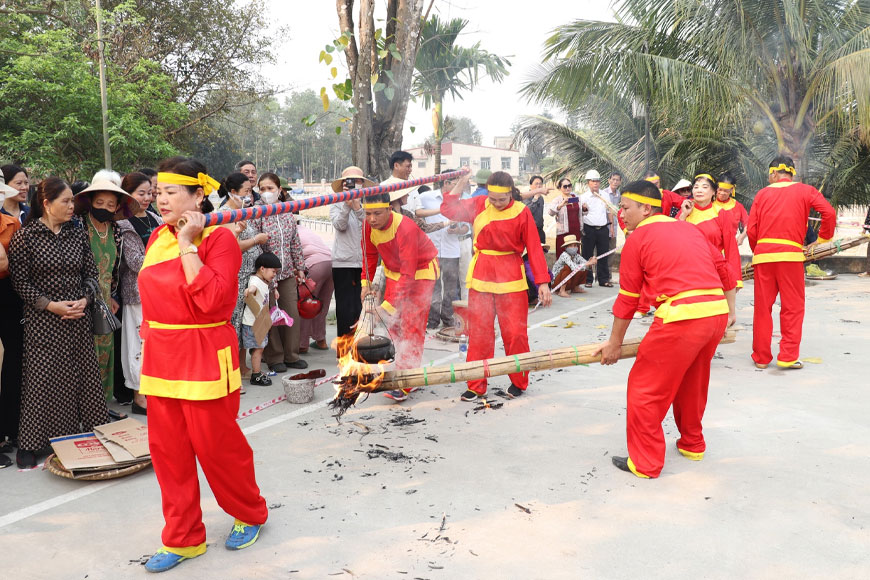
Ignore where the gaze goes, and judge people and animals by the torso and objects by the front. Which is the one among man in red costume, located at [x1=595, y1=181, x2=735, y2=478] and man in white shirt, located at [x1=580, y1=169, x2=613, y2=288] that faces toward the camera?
the man in white shirt

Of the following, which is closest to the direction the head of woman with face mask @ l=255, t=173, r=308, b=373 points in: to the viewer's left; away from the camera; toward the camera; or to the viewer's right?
toward the camera

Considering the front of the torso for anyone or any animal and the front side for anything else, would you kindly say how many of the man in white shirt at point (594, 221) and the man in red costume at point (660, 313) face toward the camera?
1

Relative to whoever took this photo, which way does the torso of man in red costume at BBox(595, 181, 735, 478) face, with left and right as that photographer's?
facing away from the viewer and to the left of the viewer

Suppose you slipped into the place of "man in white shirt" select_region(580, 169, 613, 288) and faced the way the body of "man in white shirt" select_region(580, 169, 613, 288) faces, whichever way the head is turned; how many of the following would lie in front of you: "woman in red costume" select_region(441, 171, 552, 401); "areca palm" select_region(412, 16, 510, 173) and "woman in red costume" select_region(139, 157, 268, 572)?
2

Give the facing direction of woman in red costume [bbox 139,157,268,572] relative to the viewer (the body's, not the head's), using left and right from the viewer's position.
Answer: facing the viewer and to the left of the viewer

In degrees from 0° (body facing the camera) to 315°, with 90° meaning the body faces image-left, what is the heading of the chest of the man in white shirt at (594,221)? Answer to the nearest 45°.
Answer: approximately 0°

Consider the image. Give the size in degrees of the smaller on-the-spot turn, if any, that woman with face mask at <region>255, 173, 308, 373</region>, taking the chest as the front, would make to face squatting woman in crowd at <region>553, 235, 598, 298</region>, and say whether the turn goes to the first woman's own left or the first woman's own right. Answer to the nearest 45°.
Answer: approximately 90° to the first woman's own left

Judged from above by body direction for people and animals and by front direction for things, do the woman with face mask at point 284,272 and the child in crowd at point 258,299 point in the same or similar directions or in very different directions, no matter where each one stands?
same or similar directions

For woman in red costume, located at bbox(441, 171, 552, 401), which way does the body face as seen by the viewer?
toward the camera

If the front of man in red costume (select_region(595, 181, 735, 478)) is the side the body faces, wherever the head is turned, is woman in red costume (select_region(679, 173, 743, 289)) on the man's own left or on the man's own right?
on the man's own right

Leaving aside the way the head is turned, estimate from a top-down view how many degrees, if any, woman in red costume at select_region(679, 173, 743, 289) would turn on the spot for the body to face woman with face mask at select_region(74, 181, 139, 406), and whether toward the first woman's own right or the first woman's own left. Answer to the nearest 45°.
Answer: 0° — they already face them

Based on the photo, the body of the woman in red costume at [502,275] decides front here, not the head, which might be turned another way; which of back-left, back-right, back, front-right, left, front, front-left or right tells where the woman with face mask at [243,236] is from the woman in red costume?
right
